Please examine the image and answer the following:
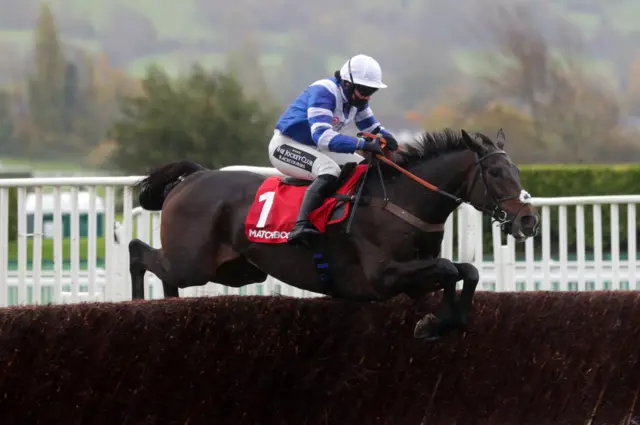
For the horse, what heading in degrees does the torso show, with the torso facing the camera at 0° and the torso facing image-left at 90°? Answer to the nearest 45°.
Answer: approximately 270°
